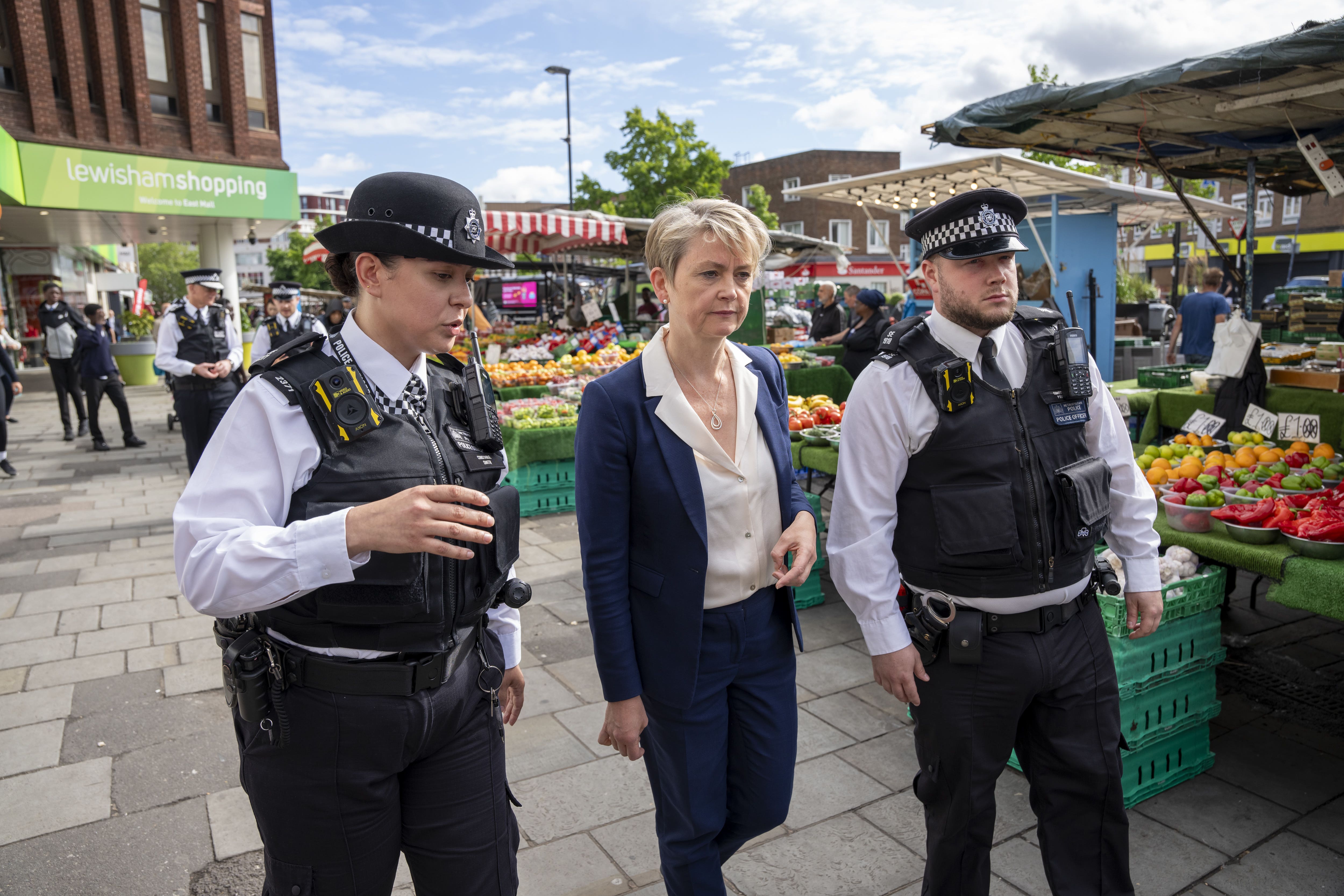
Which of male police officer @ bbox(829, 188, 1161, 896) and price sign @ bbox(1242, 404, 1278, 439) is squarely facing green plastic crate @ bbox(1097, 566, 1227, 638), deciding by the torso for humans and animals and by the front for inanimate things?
the price sign

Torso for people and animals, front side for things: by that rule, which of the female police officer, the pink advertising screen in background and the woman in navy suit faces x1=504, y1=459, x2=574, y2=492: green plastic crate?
the pink advertising screen in background

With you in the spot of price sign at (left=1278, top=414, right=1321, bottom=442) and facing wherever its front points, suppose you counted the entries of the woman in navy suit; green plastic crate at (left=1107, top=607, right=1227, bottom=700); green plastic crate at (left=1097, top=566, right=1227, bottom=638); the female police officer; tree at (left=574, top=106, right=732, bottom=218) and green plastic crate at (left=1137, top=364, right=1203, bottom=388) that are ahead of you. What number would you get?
4

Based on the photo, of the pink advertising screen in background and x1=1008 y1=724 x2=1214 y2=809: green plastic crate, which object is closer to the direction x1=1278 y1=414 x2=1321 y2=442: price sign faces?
the green plastic crate

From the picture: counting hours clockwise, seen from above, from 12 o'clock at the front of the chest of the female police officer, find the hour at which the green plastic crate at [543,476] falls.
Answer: The green plastic crate is roughly at 8 o'clock from the female police officer.

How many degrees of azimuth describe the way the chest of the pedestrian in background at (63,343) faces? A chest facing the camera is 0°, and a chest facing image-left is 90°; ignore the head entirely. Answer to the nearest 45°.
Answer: approximately 0°

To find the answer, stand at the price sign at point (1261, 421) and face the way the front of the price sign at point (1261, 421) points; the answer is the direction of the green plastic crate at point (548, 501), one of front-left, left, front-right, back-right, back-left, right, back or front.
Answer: right

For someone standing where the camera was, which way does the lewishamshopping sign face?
facing the viewer and to the right of the viewer

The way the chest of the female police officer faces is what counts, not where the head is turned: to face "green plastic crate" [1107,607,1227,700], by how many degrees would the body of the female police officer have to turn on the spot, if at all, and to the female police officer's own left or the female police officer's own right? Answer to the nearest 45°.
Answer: approximately 45° to the female police officer's own left

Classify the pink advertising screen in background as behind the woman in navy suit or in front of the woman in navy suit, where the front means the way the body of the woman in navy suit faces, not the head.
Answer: behind
